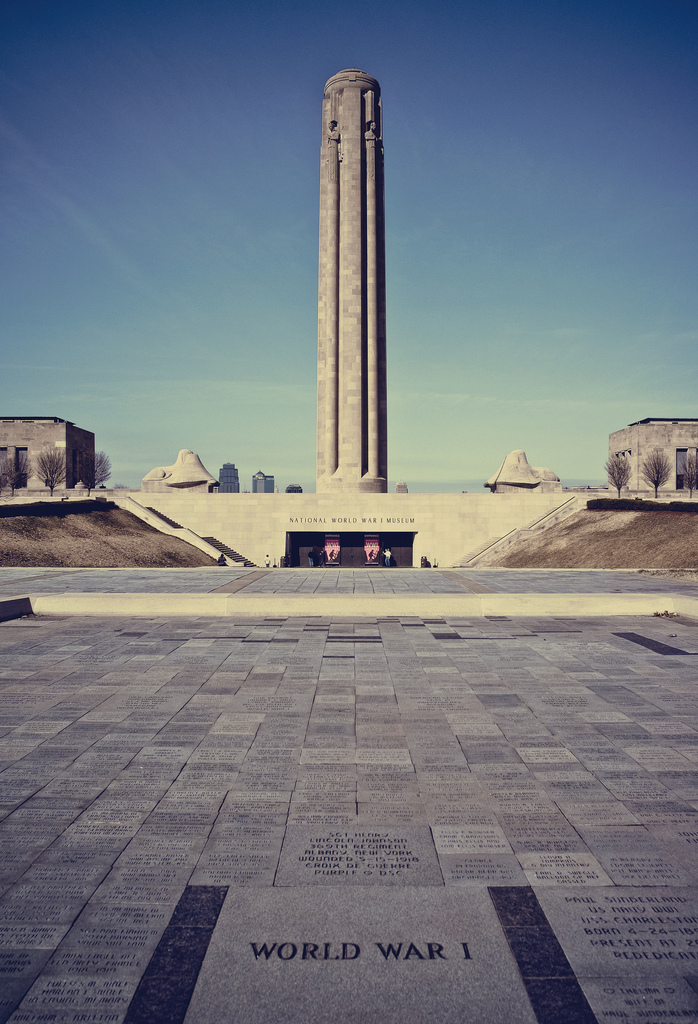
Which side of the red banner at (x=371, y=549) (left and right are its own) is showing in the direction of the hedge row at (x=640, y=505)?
left

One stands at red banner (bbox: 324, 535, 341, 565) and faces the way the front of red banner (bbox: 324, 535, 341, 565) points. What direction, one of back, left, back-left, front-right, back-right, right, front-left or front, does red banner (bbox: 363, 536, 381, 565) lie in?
left

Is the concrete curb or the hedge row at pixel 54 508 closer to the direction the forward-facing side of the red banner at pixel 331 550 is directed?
the concrete curb

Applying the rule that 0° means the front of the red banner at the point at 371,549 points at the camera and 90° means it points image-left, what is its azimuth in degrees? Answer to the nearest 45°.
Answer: approximately 0°

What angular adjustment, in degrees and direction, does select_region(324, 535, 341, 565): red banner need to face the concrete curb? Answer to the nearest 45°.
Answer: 0° — it already faces it

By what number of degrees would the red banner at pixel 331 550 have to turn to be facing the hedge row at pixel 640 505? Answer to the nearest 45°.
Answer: approximately 90° to its left

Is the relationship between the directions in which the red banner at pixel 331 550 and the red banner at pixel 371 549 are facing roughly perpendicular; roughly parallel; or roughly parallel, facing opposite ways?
roughly parallel

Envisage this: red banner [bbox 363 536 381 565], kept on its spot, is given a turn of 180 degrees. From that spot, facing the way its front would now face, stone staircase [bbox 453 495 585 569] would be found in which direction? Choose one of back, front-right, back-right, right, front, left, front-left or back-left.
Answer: right

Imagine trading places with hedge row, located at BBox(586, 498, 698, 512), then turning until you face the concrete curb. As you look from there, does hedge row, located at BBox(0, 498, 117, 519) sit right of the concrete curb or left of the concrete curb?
right

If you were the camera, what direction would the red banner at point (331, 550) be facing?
facing the viewer

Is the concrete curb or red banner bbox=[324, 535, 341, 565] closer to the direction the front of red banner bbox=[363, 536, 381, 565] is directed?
the concrete curb

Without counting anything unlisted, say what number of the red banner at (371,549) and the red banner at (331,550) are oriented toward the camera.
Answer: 2
